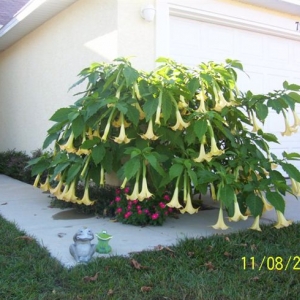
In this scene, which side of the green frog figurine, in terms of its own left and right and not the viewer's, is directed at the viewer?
front

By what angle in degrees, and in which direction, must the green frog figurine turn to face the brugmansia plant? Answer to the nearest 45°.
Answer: approximately 135° to its left

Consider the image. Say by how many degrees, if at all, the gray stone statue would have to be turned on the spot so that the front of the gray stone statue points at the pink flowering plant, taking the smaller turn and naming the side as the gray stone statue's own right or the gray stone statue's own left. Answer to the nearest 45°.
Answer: approximately 135° to the gray stone statue's own left

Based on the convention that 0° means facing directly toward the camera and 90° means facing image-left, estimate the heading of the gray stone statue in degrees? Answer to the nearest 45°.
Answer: approximately 0°
